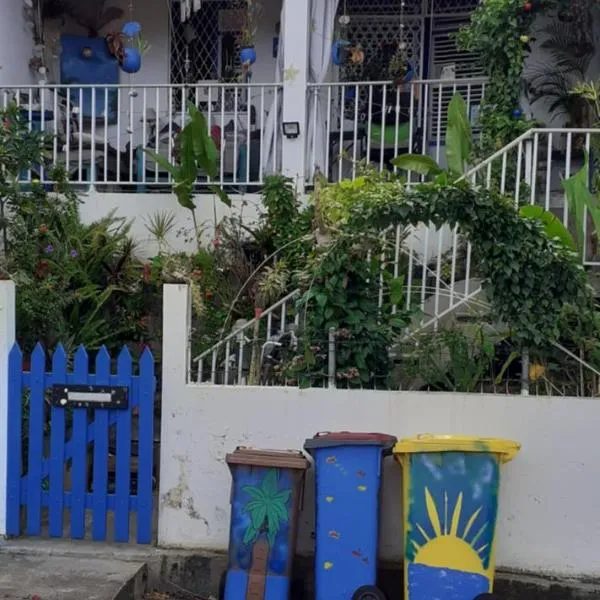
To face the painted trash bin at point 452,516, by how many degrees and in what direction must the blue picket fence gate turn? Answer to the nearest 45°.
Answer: approximately 45° to its left

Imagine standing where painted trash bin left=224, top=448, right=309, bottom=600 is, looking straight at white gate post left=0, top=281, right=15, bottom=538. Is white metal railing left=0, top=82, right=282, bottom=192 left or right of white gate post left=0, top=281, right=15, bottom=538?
right

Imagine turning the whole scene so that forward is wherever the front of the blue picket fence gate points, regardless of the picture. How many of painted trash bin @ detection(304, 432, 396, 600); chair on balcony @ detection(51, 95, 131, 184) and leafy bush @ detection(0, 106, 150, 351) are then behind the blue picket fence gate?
2

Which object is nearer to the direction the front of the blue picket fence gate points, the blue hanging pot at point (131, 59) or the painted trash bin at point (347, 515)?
the painted trash bin

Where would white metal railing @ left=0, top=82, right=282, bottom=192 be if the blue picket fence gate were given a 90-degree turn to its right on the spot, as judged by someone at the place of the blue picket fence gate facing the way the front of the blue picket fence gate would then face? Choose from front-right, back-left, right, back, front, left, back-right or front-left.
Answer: right

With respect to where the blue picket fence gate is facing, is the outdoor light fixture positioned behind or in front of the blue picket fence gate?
behind

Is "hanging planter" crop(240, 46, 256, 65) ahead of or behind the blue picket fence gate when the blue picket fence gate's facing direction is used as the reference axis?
behind

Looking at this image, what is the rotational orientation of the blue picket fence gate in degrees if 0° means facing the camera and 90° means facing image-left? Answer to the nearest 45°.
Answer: approximately 0°

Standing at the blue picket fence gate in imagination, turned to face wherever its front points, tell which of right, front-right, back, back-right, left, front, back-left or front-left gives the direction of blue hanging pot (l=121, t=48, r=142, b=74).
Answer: back

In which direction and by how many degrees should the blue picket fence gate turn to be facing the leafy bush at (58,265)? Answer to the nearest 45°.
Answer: approximately 180°
